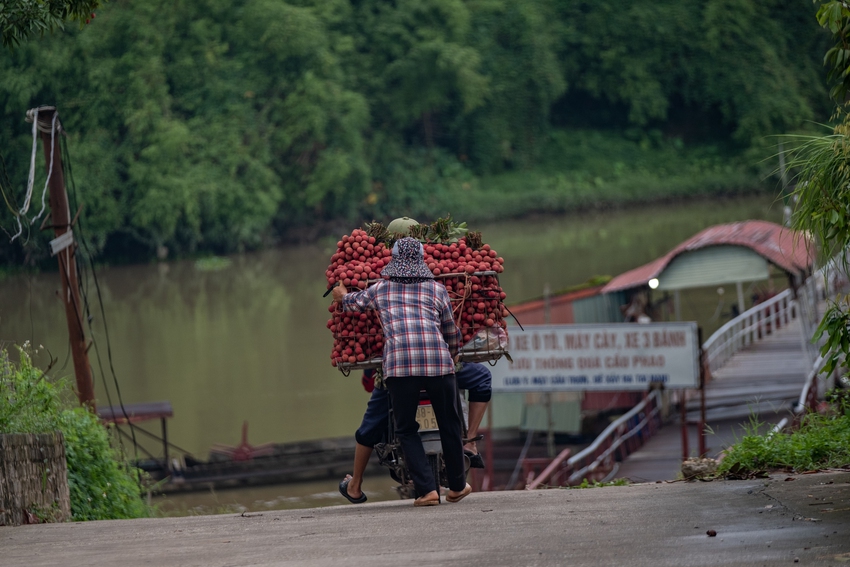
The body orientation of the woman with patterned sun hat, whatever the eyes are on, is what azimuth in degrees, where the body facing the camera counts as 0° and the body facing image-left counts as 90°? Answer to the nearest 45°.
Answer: approximately 180°

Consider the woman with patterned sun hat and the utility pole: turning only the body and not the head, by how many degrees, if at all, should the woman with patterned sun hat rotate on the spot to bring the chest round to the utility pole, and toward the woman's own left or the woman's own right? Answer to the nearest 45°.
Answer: approximately 45° to the woman's own left

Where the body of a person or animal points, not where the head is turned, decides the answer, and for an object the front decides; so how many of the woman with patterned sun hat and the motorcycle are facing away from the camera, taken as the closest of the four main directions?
2

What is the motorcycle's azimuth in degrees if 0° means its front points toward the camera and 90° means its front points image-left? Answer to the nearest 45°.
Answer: approximately 180°

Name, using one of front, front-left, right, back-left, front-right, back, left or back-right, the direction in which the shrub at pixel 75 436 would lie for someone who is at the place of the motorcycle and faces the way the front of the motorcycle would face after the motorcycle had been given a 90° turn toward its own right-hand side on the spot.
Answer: back-left

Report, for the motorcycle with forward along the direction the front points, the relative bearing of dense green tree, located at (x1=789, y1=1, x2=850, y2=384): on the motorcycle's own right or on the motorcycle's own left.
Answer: on the motorcycle's own right

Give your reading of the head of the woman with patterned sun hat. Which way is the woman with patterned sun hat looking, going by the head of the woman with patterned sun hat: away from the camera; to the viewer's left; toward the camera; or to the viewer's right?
away from the camera

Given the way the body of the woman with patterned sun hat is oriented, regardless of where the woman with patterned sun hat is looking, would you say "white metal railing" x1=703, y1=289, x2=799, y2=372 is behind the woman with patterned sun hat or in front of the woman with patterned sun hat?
in front
